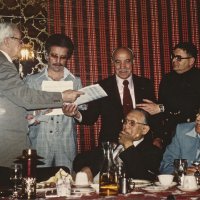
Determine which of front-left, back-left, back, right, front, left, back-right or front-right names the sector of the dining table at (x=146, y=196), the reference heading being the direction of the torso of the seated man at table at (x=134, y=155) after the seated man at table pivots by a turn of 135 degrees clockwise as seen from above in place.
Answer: back

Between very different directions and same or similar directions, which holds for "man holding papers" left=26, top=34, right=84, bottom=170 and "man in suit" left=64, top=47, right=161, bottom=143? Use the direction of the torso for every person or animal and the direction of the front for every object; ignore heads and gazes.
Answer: same or similar directions

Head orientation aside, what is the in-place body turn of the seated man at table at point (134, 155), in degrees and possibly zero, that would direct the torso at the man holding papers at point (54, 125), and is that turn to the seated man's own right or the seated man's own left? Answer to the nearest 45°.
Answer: approximately 90° to the seated man's own right

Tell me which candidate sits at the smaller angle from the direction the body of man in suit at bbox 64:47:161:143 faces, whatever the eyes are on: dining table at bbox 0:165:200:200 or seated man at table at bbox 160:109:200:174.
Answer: the dining table

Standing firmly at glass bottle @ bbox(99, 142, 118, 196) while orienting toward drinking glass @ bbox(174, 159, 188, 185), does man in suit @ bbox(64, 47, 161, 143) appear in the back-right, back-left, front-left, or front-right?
front-left

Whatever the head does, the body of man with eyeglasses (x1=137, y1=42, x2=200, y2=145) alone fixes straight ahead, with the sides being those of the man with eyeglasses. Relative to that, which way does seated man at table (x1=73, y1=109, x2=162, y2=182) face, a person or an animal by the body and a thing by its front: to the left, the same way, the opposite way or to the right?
the same way

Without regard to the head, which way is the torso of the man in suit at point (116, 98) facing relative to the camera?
toward the camera

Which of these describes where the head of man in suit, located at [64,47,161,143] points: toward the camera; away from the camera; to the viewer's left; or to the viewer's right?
toward the camera

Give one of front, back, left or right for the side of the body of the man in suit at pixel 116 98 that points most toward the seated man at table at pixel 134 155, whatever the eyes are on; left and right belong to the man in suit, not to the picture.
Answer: front

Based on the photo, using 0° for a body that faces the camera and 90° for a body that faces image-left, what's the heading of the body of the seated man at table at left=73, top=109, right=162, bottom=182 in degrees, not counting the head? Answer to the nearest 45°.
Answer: approximately 45°

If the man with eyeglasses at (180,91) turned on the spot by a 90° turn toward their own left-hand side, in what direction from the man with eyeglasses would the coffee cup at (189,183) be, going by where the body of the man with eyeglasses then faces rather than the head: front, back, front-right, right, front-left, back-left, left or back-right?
front-right

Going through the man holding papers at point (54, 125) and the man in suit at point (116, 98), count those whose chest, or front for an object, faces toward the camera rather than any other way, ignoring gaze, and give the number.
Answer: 2

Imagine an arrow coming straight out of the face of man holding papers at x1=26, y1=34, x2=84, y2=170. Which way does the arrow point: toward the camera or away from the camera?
toward the camera

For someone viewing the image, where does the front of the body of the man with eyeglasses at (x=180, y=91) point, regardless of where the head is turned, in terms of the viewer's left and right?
facing the viewer and to the left of the viewer

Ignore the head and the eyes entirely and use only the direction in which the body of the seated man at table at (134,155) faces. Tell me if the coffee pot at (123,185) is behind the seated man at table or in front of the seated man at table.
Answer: in front

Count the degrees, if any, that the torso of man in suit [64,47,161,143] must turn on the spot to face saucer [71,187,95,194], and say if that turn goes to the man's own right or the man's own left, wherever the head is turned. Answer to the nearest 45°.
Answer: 0° — they already face it

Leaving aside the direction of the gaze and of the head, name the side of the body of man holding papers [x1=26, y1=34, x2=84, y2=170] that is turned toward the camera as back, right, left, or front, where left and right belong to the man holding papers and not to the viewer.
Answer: front

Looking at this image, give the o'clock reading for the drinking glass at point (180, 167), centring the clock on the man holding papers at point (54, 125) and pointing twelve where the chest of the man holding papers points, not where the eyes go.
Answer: The drinking glass is roughly at 11 o'clock from the man holding papers.

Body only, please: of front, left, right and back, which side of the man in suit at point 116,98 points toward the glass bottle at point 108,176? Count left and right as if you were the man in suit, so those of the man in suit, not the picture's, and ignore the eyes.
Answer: front

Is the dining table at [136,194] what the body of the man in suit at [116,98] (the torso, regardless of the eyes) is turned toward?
yes
